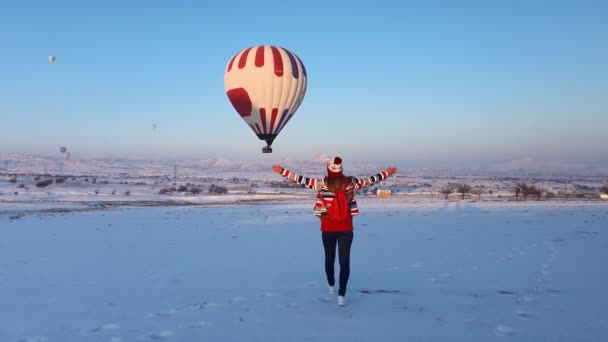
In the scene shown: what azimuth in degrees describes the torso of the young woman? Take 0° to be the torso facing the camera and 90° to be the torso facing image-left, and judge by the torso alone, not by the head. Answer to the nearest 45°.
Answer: approximately 180°

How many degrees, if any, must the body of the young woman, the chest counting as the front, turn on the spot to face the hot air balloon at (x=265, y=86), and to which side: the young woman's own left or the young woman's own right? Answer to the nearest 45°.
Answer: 0° — they already face it

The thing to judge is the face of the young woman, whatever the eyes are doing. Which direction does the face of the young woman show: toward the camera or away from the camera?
away from the camera
